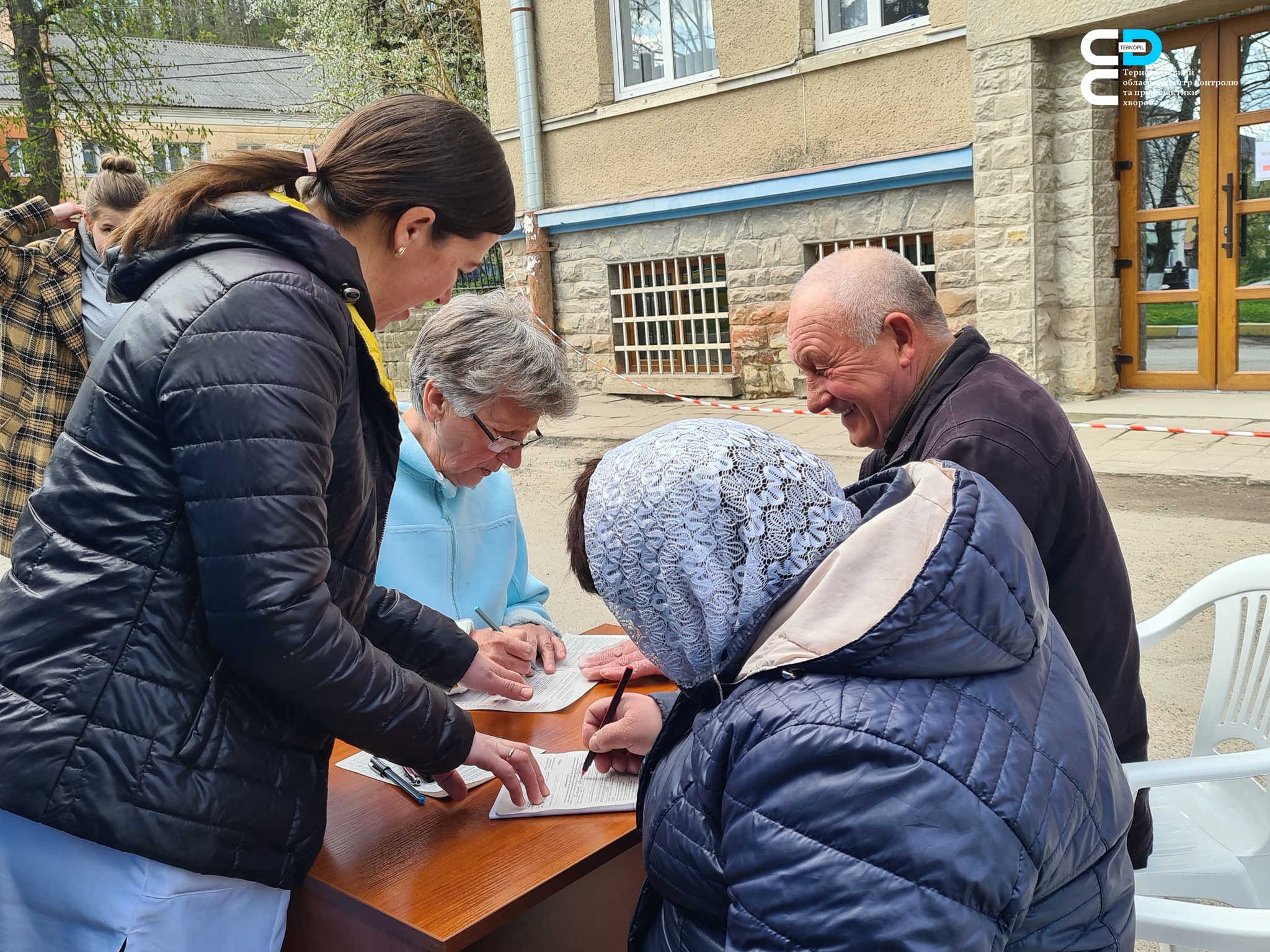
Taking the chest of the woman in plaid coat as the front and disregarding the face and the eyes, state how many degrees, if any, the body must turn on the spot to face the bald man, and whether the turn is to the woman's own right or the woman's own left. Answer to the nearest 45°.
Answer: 0° — they already face them

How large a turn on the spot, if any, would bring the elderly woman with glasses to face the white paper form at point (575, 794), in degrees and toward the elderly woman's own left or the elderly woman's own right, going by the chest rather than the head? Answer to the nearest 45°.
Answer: approximately 45° to the elderly woman's own right

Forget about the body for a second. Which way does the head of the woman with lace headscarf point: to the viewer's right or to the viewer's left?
to the viewer's left

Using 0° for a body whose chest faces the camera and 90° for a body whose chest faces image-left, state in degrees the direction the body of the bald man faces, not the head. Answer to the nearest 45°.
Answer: approximately 90°

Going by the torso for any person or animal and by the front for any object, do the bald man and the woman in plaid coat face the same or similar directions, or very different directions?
very different directions

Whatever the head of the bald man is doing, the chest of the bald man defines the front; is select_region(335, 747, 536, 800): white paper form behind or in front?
in front

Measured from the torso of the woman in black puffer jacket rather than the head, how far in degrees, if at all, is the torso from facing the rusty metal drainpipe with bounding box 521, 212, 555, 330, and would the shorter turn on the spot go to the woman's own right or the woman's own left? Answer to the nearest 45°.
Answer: approximately 90° to the woman's own left

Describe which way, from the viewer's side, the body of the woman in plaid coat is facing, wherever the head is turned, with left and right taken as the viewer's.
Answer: facing the viewer and to the right of the viewer

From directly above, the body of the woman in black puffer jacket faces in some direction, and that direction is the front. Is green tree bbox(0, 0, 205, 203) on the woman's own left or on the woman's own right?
on the woman's own left

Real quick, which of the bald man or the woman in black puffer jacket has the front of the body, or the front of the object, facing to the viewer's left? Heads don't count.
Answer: the bald man

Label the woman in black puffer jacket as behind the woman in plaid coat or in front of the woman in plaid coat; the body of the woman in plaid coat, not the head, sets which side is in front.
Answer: in front

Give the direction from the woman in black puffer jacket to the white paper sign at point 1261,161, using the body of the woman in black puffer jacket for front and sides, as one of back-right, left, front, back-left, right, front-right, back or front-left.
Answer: front-left

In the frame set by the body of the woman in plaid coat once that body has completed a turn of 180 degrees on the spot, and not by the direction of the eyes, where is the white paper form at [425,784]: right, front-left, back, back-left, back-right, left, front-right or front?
back-left

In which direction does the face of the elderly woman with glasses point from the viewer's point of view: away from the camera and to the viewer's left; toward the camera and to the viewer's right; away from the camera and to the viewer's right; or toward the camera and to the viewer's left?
toward the camera and to the viewer's right

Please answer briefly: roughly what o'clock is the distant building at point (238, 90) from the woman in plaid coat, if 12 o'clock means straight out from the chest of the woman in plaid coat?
The distant building is roughly at 8 o'clock from the woman in plaid coat.

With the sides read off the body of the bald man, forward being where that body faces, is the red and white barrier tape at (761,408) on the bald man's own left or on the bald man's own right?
on the bald man's own right
